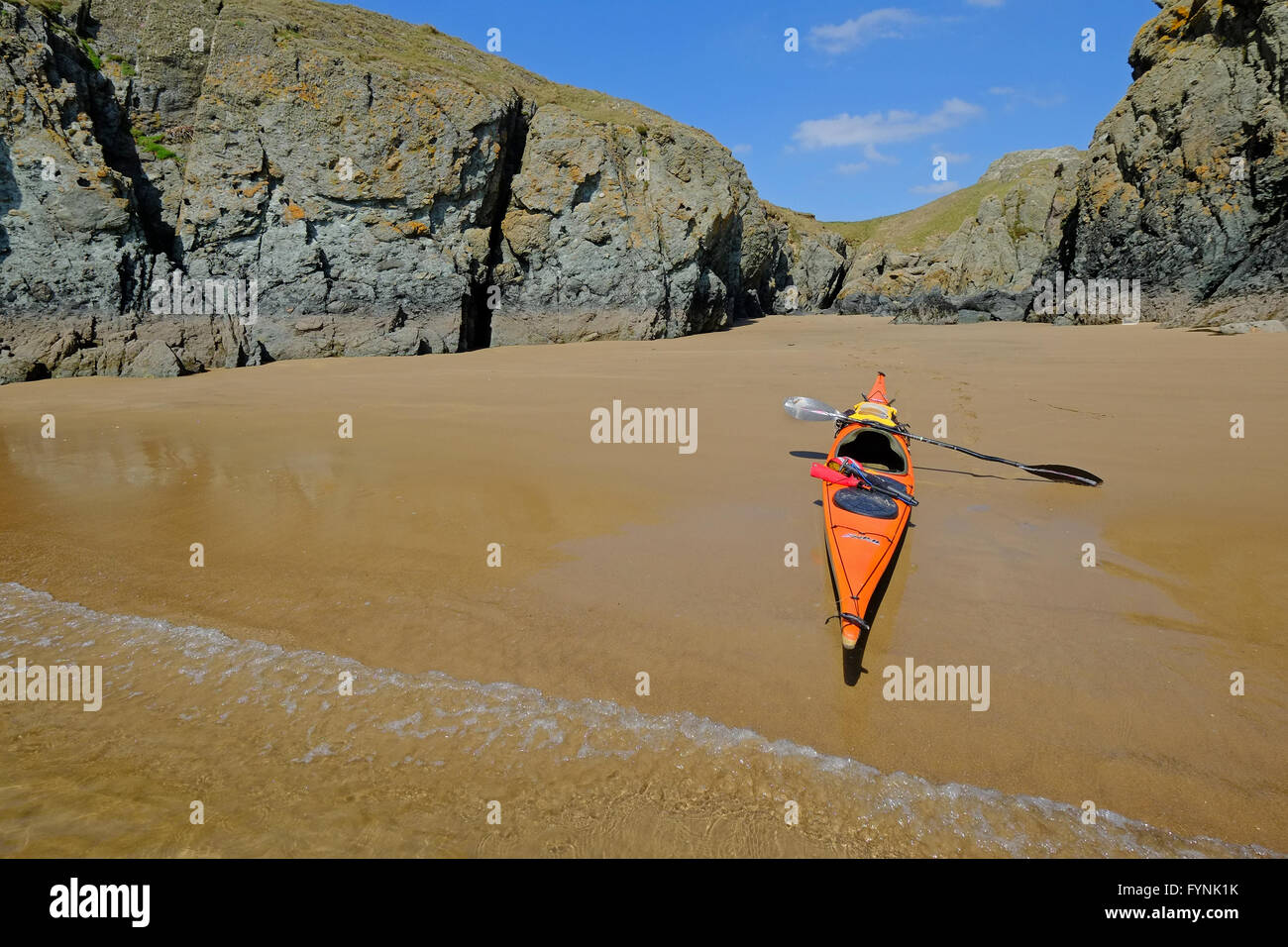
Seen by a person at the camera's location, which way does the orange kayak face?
facing away from the viewer

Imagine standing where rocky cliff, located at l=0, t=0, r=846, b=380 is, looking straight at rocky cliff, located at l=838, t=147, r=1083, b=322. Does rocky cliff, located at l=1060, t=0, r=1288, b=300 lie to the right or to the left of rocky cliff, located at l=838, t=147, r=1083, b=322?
right

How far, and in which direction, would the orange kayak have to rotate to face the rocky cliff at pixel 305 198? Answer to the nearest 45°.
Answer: approximately 45° to its left

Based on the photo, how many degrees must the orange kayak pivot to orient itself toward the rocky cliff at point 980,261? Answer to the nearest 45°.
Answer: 0° — it already faces it
